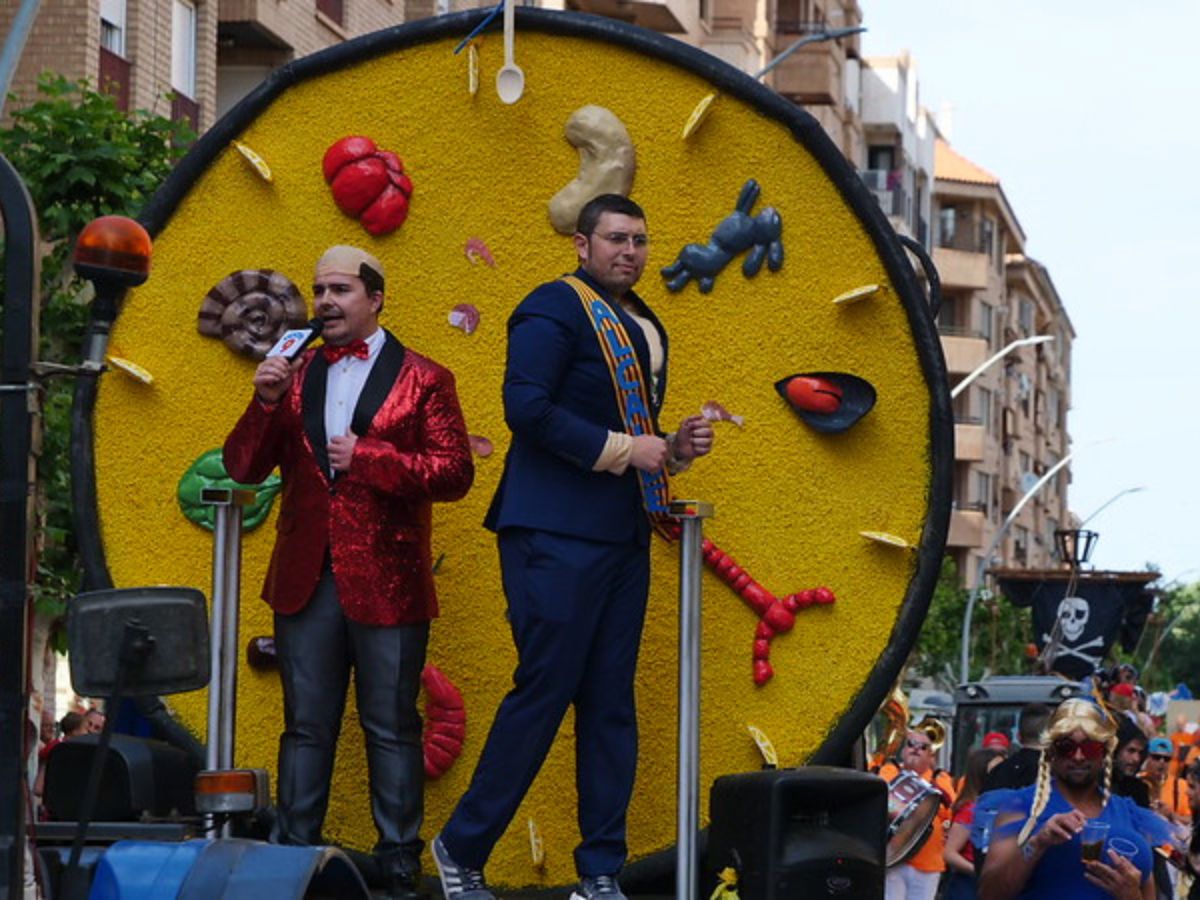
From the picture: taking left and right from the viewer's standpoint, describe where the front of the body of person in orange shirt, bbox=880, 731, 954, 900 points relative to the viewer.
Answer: facing the viewer

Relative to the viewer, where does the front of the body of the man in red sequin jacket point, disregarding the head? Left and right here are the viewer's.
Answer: facing the viewer and to the left of the viewer

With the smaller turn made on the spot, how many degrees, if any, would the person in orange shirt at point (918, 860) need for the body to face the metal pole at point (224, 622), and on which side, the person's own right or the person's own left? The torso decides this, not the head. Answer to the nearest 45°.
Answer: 0° — they already face it

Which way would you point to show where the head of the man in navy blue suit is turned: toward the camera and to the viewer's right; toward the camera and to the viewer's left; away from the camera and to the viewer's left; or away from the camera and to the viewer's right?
toward the camera and to the viewer's right
